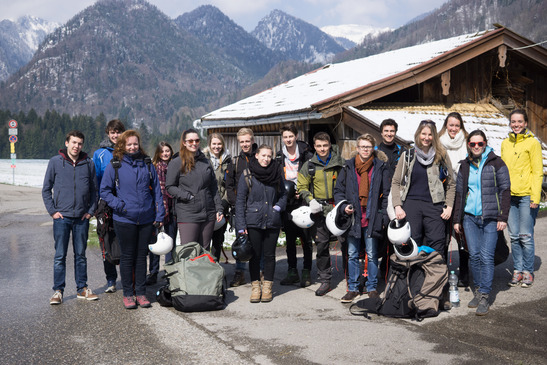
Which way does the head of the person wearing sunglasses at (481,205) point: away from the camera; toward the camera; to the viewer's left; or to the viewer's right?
toward the camera

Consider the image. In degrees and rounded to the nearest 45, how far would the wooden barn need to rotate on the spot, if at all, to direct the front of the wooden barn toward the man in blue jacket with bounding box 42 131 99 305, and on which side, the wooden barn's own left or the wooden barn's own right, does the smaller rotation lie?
approximately 90° to the wooden barn's own right

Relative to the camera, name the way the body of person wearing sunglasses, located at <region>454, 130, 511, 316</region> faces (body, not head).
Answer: toward the camera

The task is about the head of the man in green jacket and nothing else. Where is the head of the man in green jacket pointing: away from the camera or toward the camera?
toward the camera

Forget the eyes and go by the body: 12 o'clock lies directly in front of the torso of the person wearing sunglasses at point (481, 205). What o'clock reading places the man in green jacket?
The man in green jacket is roughly at 3 o'clock from the person wearing sunglasses.

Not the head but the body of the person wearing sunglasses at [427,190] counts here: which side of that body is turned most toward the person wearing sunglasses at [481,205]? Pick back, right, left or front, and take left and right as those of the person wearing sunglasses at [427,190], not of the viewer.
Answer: left

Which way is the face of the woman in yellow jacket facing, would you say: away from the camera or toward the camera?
toward the camera

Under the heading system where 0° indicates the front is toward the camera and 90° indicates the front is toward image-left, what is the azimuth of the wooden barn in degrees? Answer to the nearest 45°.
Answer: approximately 315°

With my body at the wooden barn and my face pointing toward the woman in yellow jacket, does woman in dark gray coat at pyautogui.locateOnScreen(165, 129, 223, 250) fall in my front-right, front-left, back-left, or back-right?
front-right

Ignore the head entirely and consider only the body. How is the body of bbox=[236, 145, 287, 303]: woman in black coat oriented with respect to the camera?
toward the camera

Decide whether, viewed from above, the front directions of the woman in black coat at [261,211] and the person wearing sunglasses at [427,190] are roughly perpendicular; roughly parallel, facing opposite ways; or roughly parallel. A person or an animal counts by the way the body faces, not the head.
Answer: roughly parallel

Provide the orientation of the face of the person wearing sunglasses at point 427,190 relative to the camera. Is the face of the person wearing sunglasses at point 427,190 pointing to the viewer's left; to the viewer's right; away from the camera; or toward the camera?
toward the camera

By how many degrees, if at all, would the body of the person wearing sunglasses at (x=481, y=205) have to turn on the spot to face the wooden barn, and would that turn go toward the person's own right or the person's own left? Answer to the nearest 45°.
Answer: approximately 180°

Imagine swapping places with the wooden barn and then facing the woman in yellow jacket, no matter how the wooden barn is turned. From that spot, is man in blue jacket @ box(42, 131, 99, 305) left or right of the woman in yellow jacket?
right

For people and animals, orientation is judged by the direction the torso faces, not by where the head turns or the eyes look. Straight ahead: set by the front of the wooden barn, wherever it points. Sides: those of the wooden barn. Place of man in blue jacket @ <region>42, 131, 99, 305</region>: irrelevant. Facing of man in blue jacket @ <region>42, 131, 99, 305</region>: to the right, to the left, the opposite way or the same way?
the same way

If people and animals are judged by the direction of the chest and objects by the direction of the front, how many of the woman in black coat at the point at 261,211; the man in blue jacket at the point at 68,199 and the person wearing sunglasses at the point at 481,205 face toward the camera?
3

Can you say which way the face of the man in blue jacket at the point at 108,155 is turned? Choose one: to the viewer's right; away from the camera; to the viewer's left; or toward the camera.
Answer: toward the camera
